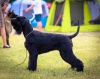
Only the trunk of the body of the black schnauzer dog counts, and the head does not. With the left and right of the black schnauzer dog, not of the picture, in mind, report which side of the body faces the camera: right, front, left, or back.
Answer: left
